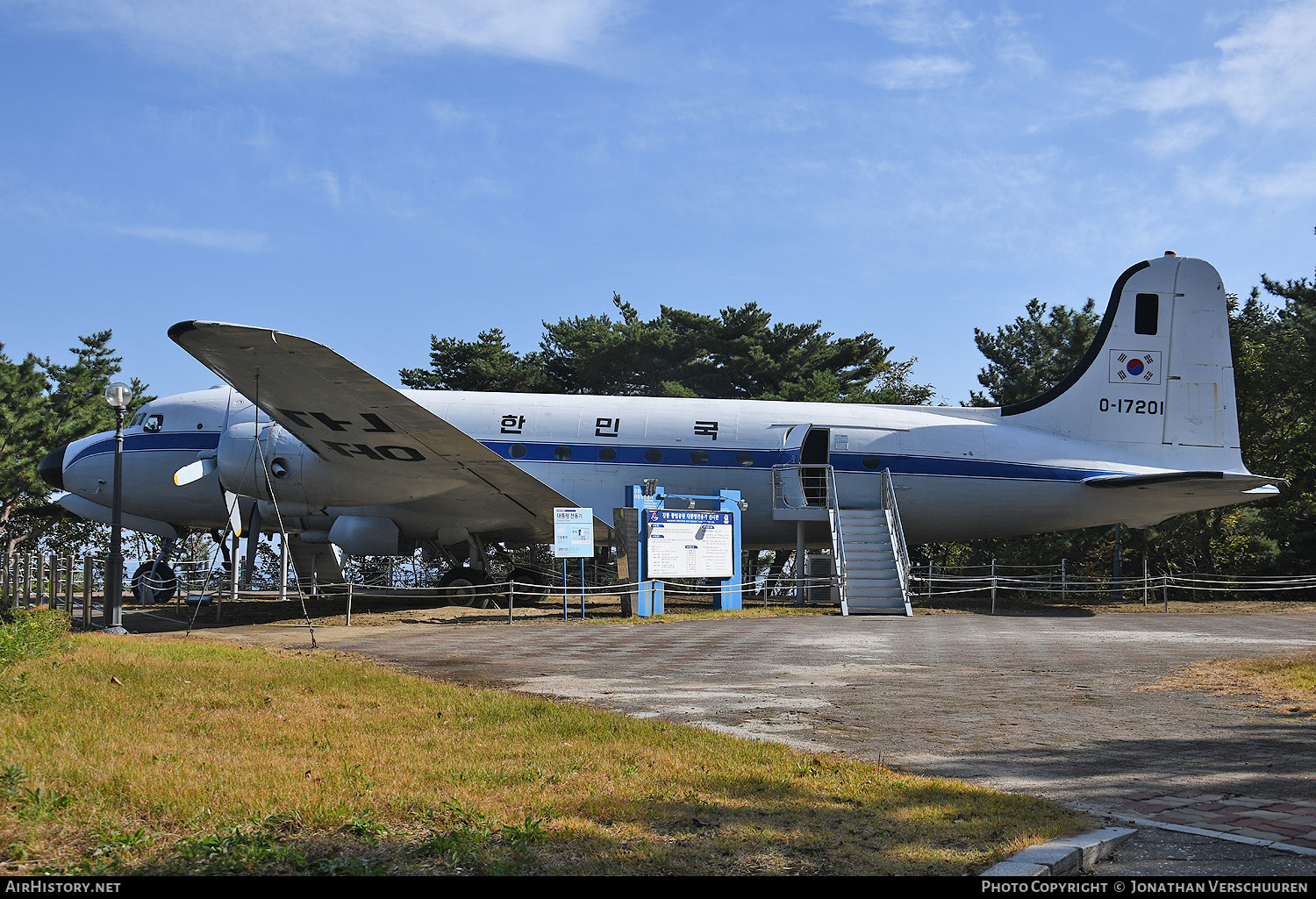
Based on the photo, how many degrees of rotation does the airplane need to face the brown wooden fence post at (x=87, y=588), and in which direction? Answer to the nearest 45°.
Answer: approximately 45° to its left

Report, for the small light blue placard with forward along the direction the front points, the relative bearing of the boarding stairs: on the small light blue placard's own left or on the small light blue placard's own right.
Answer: on the small light blue placard's own left

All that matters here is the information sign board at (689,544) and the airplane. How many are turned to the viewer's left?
1

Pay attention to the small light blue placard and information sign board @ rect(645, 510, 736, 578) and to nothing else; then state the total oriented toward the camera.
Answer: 2

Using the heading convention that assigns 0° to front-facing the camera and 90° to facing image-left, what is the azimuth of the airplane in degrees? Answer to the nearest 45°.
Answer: approximately 90°

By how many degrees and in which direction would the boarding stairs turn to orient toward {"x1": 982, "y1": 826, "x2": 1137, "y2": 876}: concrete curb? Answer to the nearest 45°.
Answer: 0° — it already faces it

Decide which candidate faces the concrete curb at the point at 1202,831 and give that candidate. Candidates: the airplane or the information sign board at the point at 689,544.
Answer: the information sign board
